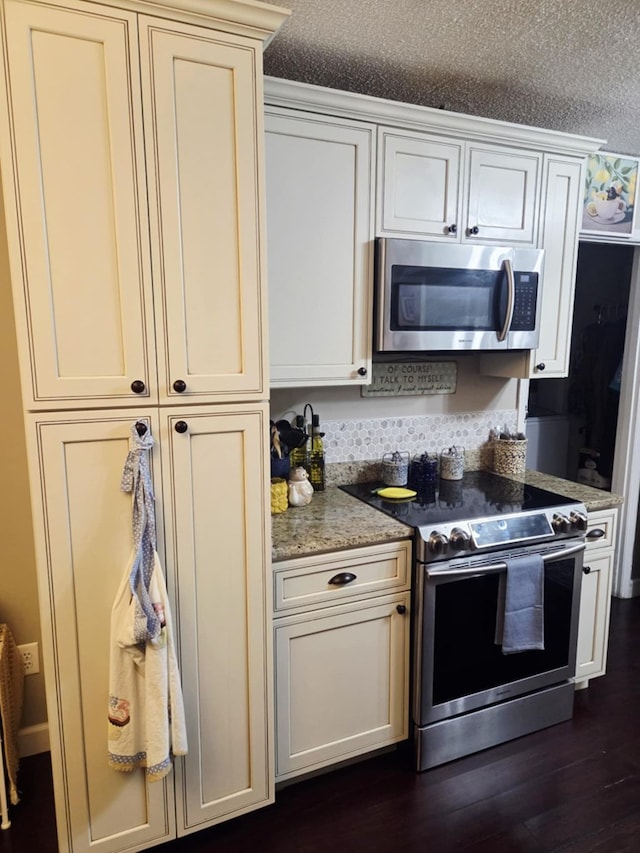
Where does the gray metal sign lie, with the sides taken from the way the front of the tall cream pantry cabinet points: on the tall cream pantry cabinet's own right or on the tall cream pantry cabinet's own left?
on the tall cream pantry cabinet's own left

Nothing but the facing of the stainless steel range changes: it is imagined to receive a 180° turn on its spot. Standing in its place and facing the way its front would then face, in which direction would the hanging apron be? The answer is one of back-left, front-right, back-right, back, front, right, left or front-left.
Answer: left

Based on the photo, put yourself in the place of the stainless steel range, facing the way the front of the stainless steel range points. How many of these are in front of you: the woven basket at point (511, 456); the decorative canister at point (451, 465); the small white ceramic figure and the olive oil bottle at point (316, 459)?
0

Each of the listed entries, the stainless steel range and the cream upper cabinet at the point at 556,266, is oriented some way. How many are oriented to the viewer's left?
0

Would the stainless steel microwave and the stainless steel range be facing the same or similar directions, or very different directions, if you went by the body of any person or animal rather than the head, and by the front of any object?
same or similar directions

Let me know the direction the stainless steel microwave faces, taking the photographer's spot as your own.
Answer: facing the viewer and to the right of the viewer

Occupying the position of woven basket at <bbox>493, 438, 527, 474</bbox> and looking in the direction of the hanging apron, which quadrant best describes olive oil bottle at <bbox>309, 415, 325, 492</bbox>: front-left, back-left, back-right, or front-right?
front-right

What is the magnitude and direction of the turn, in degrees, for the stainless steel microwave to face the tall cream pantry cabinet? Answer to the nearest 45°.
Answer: approximately 90° to its right

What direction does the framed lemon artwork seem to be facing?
toward the camera

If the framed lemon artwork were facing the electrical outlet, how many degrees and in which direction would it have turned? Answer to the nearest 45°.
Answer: approximately 45° to its right

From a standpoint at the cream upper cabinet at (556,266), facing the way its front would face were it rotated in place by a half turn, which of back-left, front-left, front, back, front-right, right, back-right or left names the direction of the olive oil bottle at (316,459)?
left

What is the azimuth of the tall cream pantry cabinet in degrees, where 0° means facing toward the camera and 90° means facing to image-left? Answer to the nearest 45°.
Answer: approximately 315°

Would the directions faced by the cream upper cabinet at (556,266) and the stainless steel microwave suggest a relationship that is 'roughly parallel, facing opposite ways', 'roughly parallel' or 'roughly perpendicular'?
roughly parallel

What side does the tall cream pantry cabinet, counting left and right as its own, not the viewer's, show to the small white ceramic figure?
left

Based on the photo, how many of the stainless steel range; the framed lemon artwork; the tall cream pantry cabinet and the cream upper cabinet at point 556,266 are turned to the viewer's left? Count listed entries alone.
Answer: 0

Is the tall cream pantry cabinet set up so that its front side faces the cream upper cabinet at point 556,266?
no

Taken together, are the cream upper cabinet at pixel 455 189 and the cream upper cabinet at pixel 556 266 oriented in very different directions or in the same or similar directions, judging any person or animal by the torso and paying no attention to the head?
same or similar directions
